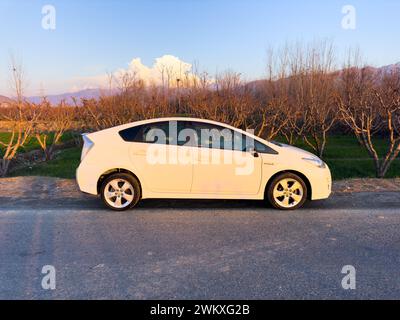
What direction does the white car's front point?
to the viewer's right

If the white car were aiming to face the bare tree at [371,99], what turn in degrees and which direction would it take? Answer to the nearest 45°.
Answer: approximately 45° to its left
